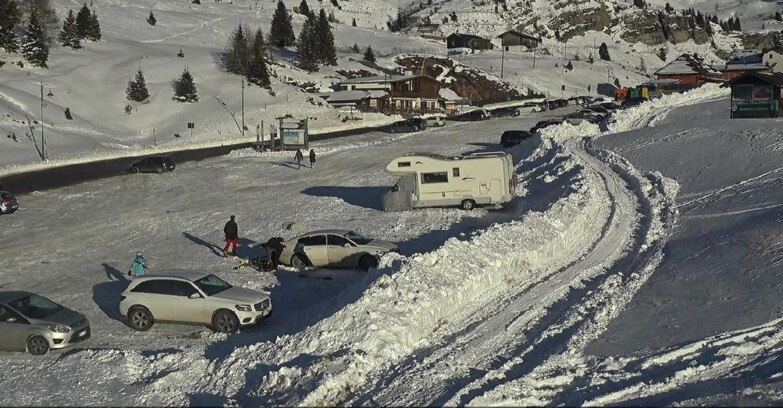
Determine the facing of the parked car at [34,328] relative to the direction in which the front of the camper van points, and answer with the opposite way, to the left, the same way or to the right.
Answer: the opposite way

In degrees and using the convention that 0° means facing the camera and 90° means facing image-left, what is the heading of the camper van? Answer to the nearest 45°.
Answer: approximately 90°

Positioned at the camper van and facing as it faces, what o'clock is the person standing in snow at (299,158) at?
The person standing in snow is roughly at 2 o'clock from the camper van.

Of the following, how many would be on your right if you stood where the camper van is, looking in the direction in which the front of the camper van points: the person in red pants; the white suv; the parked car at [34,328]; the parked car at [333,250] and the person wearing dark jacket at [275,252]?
0

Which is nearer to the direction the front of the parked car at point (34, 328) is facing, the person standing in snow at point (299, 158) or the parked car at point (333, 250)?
the parked car

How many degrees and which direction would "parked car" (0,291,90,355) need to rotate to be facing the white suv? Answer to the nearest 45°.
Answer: approximately 45° to its left

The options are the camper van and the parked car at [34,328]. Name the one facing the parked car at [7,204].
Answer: the camper van

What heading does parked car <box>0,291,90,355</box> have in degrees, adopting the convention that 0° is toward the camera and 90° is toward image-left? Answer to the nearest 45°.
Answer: approximately 315°

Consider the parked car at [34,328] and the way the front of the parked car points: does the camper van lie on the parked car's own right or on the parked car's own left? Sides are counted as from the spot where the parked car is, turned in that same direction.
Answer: on the parked car's own left

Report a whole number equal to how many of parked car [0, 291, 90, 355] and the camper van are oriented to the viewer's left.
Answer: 1

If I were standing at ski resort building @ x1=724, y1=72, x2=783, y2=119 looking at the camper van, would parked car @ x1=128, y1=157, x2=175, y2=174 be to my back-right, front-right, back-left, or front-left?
front-right

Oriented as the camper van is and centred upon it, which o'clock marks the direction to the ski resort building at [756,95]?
The ski resort building is roughly at 5 o'clock from the camper van.

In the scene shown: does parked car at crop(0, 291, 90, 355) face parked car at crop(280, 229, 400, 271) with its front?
no

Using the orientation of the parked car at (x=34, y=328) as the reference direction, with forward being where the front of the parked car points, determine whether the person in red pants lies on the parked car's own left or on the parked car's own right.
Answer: on the parked car's own left
